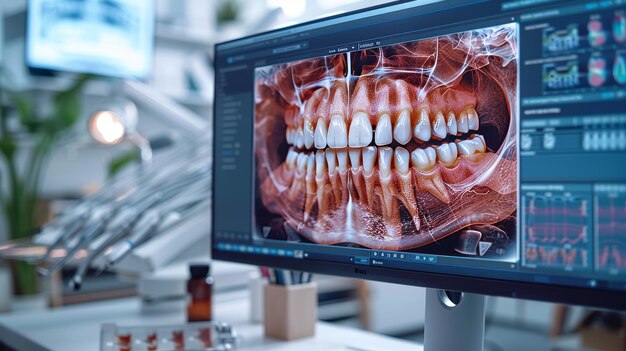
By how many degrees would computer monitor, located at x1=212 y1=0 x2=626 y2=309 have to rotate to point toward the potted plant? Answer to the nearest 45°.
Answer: approximately 90° to its right

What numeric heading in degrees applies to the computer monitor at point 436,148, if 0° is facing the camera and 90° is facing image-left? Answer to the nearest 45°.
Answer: approximately 45°

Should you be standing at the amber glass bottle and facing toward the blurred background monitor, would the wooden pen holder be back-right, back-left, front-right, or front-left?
back-right

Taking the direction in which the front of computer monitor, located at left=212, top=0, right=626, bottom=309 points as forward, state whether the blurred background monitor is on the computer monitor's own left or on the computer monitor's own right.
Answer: on the computer monitor's own right
